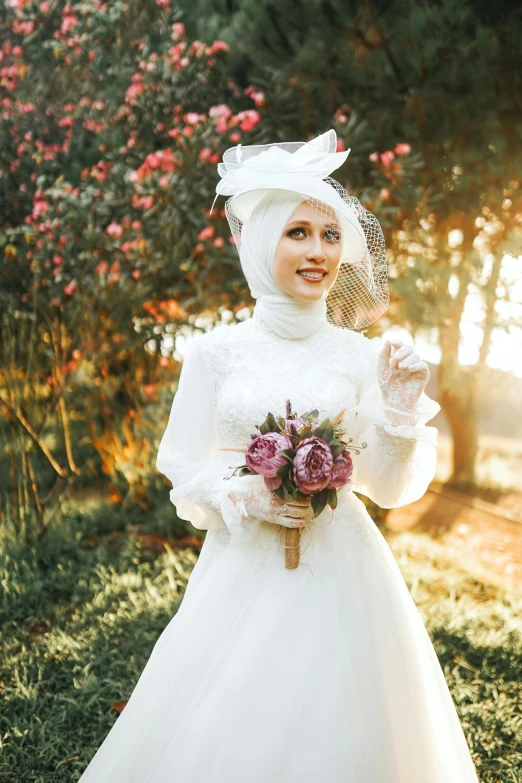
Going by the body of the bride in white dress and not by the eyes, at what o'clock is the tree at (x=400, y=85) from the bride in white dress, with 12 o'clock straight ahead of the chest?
The tree is roughly at 6 o'clock from the bride in white dress.

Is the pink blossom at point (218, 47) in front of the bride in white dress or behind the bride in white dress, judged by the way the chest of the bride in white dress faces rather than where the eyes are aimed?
behind

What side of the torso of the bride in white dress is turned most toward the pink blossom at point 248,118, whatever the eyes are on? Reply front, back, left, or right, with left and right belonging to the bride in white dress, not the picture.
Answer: back

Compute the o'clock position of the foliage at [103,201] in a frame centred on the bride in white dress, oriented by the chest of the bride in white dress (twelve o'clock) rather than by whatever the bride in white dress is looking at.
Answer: The foliage is roughly at 5 o'clock from the bride in white dress.

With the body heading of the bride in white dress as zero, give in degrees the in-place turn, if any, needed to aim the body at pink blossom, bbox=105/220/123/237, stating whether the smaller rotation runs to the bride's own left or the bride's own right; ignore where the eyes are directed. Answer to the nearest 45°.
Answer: approximately 135° to the bride's own right

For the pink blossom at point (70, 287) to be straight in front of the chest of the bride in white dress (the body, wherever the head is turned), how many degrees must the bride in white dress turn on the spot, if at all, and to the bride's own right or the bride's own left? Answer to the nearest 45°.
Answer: approximately 135° to the bride's own right

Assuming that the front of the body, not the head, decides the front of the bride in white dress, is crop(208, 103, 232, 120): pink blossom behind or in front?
behind

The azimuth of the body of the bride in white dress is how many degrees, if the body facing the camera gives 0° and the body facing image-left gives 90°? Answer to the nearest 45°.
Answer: approximately 0°

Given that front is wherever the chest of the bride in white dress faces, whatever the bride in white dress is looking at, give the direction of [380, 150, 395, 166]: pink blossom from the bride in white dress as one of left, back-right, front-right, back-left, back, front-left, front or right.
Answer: back

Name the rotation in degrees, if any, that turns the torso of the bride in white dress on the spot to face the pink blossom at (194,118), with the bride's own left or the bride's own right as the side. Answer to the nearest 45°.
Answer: approximately 180°

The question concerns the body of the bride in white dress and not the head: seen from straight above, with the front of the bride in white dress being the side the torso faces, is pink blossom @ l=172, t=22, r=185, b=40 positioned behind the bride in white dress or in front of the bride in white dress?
behind
